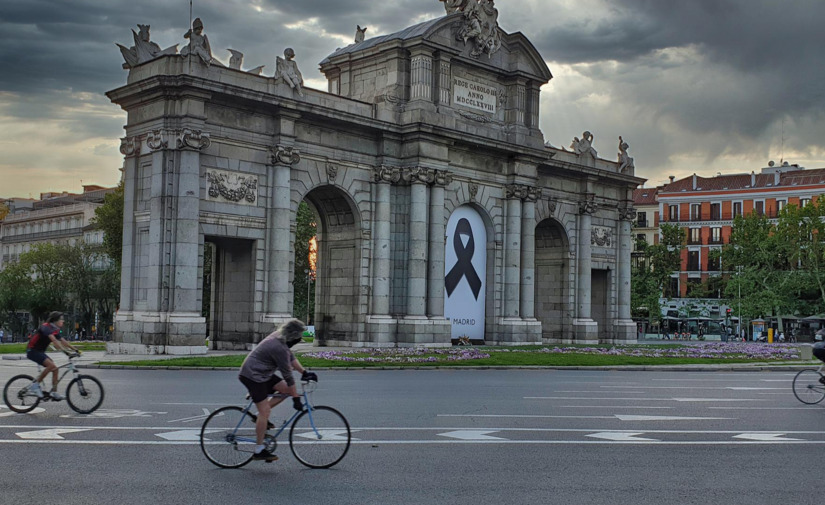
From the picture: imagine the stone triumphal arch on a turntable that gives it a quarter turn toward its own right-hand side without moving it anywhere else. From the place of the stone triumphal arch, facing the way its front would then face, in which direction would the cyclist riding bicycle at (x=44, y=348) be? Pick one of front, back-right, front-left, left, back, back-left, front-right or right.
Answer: front-left

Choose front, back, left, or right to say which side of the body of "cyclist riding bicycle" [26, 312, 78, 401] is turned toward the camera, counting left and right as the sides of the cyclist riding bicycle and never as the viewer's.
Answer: right

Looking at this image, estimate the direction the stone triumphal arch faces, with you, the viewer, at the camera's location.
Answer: facing the viewer and to the right of the viewer

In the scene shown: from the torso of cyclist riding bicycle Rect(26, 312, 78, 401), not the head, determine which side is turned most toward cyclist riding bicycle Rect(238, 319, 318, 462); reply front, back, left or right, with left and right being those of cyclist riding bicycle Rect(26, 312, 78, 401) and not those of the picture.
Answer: right

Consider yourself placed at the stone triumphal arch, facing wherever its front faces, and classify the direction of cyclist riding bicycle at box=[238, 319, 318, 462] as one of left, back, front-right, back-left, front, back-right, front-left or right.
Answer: front-right

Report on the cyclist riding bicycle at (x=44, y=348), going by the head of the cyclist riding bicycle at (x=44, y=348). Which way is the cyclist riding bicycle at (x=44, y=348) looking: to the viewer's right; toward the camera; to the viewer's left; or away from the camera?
to the viewer's right

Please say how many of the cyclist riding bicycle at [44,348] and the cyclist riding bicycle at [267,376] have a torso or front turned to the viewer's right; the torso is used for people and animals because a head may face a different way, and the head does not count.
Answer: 2

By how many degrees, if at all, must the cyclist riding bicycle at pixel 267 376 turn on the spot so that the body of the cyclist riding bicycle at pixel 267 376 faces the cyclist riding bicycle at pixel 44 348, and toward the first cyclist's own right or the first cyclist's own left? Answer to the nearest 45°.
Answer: approximately 135° to the first cyclist's own left

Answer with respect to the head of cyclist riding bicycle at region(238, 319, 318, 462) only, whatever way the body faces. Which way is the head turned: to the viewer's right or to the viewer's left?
to the viewer's right

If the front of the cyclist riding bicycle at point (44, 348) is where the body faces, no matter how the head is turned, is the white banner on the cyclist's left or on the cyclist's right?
on the cyclist's left

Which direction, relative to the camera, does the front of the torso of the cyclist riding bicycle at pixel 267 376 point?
to the viewer's right
